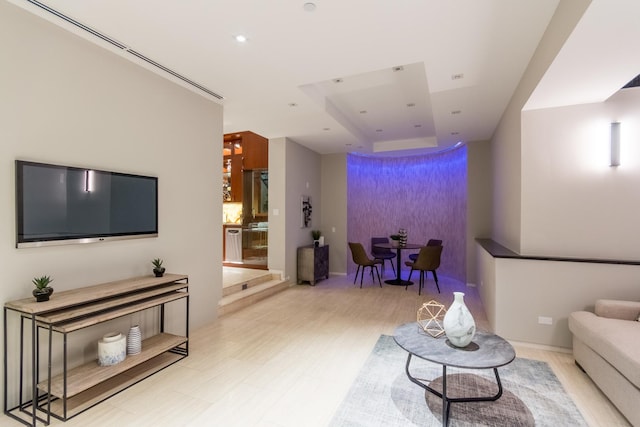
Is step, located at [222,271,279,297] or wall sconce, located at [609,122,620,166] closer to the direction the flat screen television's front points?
the wall sconce

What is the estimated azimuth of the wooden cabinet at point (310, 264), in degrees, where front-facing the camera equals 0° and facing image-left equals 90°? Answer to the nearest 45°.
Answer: approximately 315°

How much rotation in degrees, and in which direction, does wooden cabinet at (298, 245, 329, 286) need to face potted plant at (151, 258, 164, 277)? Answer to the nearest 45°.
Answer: approximately 90° to its right

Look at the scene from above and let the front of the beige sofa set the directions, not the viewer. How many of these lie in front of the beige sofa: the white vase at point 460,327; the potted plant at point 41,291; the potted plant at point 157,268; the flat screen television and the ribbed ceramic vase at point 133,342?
5

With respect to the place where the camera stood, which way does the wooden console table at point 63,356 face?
facing the viewer and to the right of the viewer

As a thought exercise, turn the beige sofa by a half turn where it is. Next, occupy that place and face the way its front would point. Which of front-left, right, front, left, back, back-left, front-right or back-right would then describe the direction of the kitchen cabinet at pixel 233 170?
back-left

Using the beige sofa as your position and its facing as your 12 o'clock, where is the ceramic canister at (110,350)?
The ceramic canister is roughly at 12 o'clock from the beige sofa.

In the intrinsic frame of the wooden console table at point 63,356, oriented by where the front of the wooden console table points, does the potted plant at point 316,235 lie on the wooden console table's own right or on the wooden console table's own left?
on the wooden console table's own left

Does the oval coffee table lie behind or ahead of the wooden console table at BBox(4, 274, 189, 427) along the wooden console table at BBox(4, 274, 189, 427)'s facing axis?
ahead

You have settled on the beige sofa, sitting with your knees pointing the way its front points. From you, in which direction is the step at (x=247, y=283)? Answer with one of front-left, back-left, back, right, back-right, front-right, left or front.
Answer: front-right

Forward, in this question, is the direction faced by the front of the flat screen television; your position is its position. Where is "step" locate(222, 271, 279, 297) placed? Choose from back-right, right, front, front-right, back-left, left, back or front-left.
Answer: left

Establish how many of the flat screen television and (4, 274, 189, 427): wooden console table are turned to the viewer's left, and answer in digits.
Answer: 0
